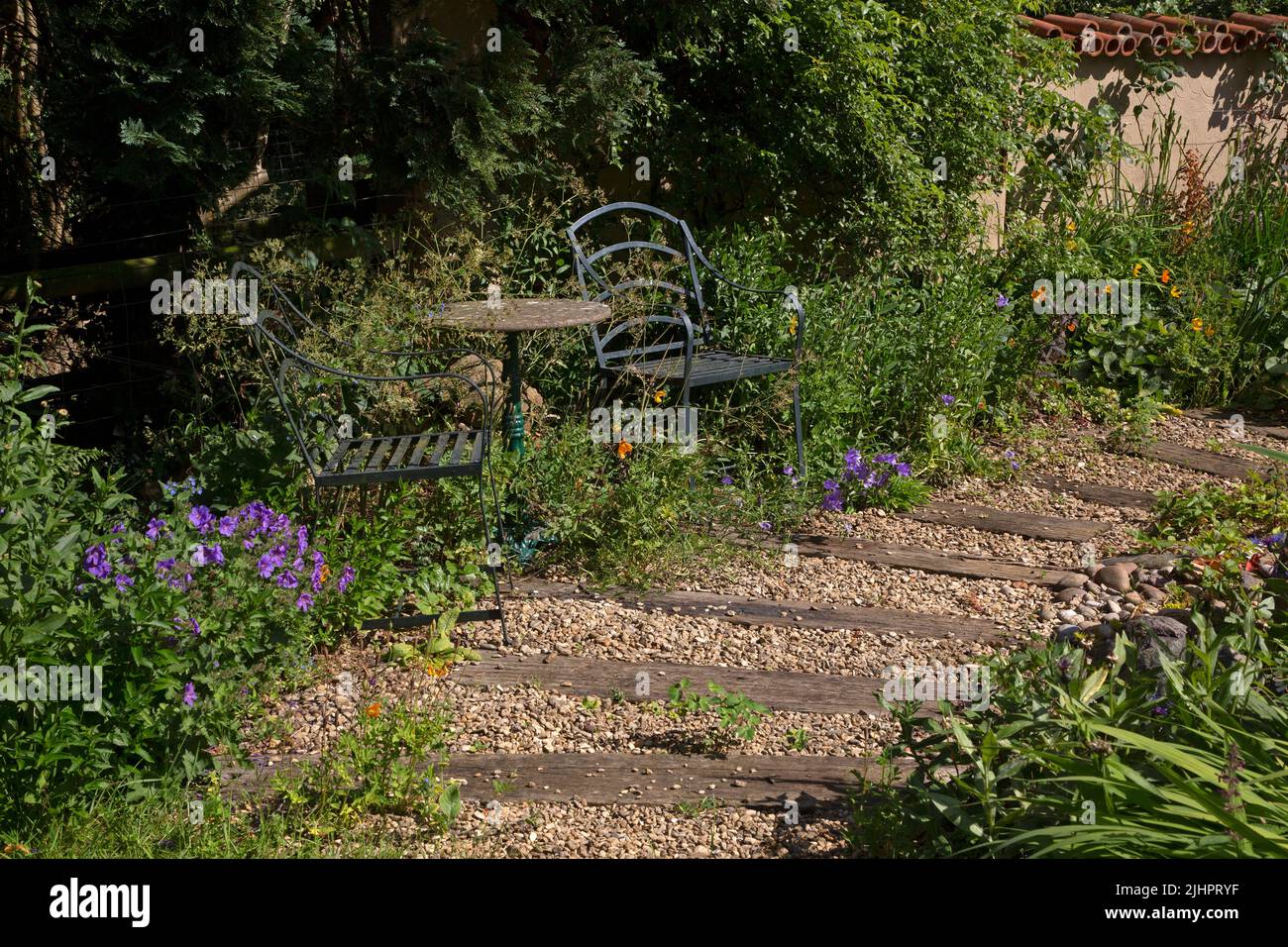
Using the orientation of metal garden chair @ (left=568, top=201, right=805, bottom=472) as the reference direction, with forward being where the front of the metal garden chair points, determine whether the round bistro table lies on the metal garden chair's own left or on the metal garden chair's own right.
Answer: on the metal garden chair's own right

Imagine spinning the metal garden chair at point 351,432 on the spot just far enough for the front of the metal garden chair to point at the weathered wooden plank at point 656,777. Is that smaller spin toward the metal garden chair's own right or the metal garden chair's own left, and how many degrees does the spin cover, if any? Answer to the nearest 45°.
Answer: approximately 45° to the metal garden chair's own right

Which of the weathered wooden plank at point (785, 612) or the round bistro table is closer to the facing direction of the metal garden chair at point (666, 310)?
the weathered wooden plank

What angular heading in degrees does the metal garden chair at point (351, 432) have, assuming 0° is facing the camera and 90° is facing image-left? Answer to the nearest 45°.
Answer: approximately 270°

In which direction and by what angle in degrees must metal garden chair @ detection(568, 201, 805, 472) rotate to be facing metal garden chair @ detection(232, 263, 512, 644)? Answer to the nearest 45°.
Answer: approximately 90° to its right

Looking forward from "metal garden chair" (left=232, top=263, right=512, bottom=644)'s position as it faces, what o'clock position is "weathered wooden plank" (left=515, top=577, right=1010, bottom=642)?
The weathered wooden plank is roughly at 12 o'clock from the metal garden chair.

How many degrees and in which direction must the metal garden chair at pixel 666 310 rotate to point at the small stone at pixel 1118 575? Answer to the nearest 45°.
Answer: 0° — it already faces it
